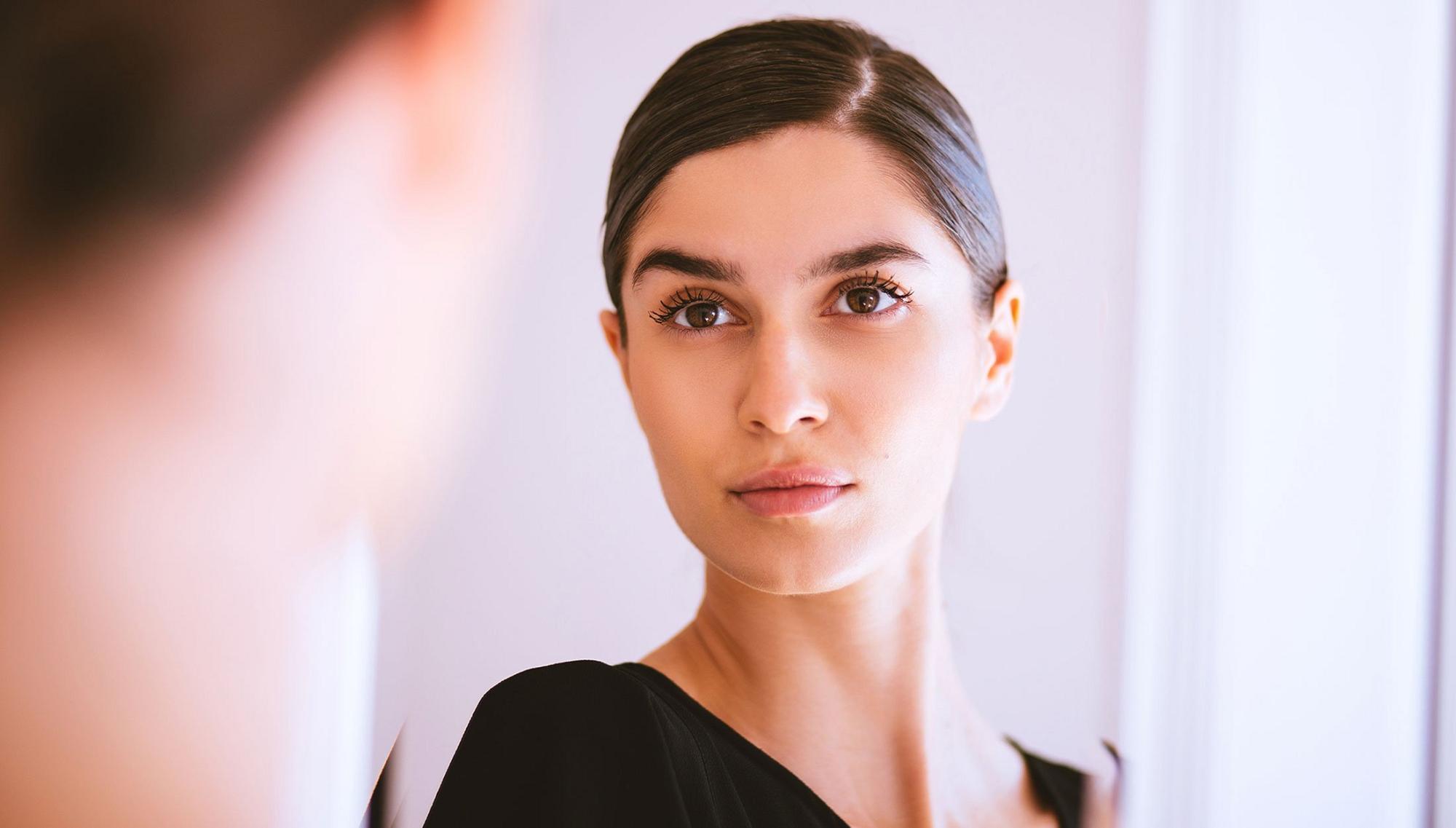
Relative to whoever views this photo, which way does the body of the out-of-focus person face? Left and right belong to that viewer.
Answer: facing away from the viewer and to the right of the viewer

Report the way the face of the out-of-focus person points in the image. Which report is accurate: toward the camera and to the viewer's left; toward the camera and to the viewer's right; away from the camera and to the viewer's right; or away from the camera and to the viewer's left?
away from the camera and to the viewer's right
